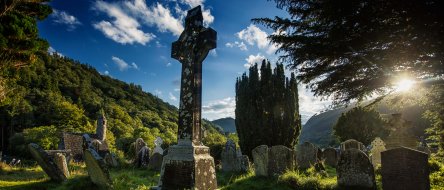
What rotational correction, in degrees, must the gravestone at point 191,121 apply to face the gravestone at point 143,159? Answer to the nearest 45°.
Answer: approximately 135° to its right

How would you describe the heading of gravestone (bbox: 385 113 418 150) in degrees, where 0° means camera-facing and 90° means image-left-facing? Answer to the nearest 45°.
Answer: approximately 0°

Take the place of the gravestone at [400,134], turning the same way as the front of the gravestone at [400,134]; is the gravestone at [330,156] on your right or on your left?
on your right

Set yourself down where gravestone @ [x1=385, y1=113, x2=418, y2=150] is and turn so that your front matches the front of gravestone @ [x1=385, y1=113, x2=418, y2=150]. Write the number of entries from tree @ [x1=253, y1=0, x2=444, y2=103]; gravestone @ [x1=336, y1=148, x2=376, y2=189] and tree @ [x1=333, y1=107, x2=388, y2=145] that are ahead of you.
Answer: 2

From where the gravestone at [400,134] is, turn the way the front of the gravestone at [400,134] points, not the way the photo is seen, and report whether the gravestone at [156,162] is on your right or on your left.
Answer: on your right

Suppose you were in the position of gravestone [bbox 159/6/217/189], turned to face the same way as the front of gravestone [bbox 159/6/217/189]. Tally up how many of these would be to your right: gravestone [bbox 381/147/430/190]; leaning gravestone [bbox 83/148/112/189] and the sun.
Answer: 1

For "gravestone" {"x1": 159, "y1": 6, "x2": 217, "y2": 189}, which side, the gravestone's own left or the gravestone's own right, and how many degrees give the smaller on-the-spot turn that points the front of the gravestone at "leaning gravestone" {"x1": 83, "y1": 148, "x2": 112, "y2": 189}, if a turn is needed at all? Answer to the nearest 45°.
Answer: approximately 90° to the gravestone's own right

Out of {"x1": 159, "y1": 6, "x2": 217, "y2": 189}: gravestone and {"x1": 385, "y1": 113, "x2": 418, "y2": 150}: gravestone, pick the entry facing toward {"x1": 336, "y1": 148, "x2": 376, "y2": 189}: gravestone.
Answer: {"x1": 385, "y1": 113, "x2": 418, "y2": 150}: gravestone

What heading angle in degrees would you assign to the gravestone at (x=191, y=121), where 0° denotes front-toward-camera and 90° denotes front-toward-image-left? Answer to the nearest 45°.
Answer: approximately 45°
